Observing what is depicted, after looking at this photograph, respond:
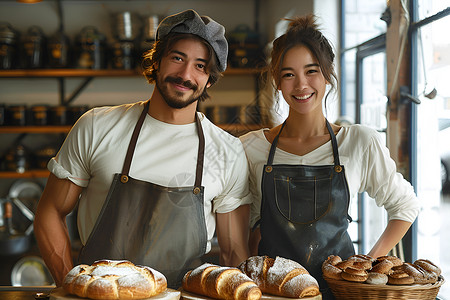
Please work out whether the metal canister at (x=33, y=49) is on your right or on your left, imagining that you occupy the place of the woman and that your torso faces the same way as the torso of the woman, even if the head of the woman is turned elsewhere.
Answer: on your right

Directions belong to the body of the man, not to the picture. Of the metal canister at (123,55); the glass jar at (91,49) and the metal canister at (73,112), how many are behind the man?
3

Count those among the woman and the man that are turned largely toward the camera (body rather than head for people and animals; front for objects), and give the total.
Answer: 2

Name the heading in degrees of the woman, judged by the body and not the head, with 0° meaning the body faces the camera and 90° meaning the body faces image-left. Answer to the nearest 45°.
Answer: approximately 0°

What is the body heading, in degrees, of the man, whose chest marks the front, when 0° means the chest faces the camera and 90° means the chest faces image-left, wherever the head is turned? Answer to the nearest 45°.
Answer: approximately 0°

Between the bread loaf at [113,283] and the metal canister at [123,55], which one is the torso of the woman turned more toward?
the bread loaf

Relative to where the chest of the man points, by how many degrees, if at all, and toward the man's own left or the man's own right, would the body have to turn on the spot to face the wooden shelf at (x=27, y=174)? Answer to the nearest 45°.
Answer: approximately 180°

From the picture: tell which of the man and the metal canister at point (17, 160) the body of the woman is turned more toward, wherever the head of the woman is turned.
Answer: the man
